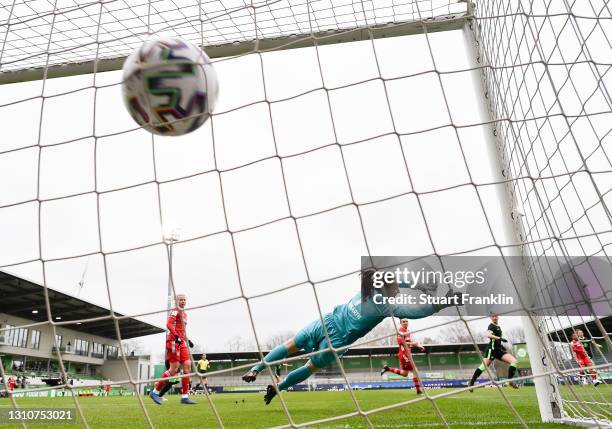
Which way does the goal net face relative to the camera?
away from the camera

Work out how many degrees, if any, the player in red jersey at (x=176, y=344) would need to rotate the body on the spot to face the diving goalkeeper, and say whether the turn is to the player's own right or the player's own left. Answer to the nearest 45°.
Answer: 0° — they already face them

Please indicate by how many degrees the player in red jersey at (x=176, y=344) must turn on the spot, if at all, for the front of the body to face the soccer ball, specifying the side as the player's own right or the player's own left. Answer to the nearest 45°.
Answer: approximately 45° to the player's own right

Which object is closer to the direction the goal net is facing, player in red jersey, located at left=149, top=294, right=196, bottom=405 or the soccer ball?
the player in red jersey

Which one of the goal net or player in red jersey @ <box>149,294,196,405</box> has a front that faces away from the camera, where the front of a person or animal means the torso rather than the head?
the goal net

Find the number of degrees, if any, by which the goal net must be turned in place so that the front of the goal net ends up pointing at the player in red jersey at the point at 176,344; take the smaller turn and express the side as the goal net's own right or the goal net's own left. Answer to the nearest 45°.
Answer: approximately 45° to the goal net's own left

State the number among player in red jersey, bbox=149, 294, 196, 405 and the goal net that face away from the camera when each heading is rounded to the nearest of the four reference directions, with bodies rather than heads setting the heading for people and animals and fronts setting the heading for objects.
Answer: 1

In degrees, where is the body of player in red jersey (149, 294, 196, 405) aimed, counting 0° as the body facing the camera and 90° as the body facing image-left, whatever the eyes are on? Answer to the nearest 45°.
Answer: approximately 315°

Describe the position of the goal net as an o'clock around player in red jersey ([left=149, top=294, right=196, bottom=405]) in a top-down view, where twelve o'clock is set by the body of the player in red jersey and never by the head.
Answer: The goal net is roughly at 1 o'clock from the player in red jersey.
